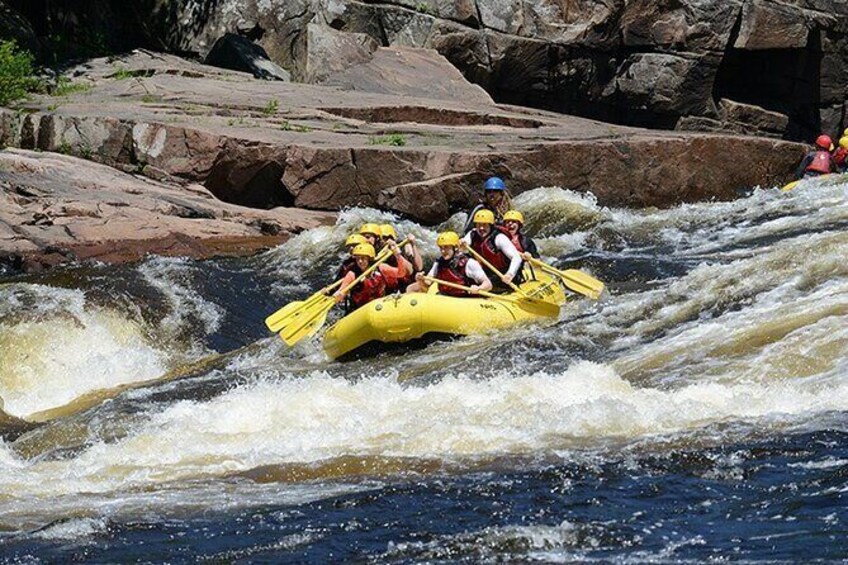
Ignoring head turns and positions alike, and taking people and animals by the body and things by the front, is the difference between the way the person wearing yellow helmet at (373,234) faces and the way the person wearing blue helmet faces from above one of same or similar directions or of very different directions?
same or similar directions

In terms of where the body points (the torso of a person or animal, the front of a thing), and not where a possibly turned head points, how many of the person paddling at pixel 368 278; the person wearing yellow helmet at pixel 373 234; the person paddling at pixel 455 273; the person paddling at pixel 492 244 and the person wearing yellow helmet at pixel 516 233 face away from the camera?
0

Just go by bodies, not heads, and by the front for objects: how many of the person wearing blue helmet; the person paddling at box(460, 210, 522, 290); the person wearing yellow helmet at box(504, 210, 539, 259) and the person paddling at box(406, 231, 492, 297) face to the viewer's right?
0

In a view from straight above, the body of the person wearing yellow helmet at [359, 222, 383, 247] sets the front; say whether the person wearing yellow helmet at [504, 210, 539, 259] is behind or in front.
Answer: behind

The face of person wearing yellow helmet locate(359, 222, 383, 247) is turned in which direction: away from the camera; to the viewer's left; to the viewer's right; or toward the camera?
toward the camera

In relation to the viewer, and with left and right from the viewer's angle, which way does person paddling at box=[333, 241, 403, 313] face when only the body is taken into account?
facing the viewer and to the left of the viewer

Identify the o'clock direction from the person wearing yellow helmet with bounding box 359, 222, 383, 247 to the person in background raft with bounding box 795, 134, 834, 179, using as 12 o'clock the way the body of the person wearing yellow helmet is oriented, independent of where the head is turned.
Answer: The person in background raft is roughly at 6 o'clock from the person wearing yellow helmet.

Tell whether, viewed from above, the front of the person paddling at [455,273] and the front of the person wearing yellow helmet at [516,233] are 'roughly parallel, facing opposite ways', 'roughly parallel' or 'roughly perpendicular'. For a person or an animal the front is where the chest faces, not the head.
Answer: roughly parallel

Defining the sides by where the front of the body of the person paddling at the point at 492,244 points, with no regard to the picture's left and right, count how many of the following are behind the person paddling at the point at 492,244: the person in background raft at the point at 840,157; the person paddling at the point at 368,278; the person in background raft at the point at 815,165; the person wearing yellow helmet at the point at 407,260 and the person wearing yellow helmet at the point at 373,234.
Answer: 2

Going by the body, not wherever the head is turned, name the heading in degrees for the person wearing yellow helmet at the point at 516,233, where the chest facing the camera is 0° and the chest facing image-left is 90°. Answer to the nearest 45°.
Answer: approximately 45°

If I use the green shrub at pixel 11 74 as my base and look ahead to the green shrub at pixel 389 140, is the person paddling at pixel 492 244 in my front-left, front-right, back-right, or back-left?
front-right

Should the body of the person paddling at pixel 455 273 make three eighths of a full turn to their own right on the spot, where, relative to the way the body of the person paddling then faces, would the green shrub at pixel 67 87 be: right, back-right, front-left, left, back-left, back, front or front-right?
front-left

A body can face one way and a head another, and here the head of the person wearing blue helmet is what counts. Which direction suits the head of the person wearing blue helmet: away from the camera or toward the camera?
toward the camera

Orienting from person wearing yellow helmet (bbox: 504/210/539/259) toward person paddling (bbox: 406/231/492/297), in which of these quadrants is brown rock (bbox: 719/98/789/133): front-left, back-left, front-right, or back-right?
back-right

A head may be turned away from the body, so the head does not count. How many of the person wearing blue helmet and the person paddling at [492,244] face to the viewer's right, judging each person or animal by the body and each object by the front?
0
